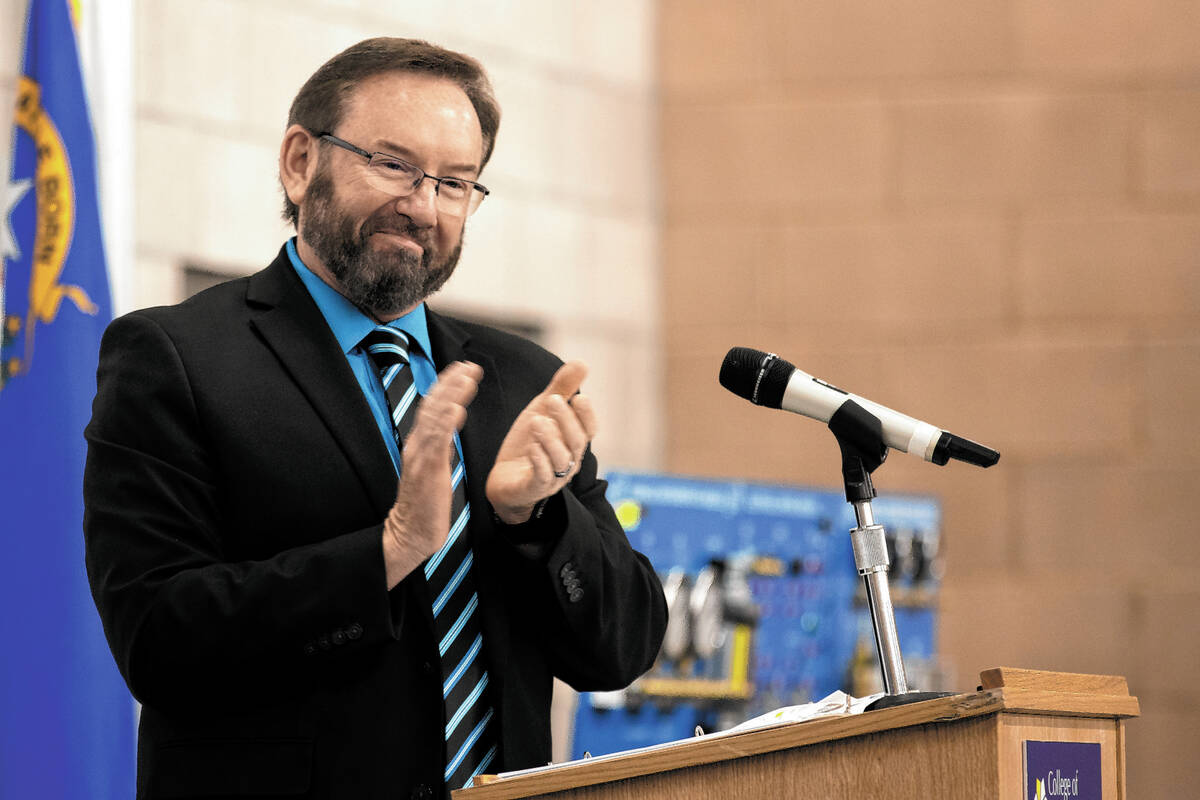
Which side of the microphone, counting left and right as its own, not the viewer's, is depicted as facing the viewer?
left

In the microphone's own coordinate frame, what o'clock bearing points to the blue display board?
The blue display board is roughly at 3 o'clock from the microphone.

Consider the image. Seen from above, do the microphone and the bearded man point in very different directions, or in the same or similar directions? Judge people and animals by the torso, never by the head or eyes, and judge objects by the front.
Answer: very different directions

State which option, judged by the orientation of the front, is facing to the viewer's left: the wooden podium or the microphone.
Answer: the microphone

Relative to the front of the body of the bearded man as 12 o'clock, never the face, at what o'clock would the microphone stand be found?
The microphone stand is roughly at 11 o'clock from the bearded man.

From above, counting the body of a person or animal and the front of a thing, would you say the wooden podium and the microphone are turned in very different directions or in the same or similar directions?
very different directions

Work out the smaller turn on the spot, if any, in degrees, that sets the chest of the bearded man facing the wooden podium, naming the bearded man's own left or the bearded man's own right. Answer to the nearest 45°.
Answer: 0° — they already face it
